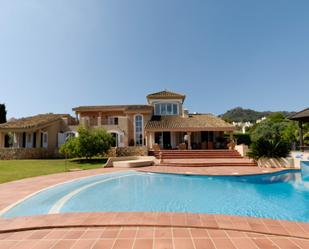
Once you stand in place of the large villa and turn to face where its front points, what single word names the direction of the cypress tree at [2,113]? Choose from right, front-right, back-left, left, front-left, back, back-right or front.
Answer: back-right

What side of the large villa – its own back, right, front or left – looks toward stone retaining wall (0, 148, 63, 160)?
right

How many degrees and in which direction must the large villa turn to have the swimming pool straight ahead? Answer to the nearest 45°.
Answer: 0° — it already faces it

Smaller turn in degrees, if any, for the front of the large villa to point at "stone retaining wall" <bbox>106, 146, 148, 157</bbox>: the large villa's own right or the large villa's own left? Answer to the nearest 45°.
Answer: approximately 45° to the large villa's own right

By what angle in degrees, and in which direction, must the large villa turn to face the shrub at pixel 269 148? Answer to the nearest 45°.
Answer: approximately 45° to its left

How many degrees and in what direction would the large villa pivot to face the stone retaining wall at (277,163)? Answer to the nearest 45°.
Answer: approximately 45° to its left

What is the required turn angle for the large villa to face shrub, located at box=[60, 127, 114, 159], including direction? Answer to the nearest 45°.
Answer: approximately 45° to its right

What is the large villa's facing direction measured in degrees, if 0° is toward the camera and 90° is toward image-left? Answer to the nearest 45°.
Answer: approximately 0°
